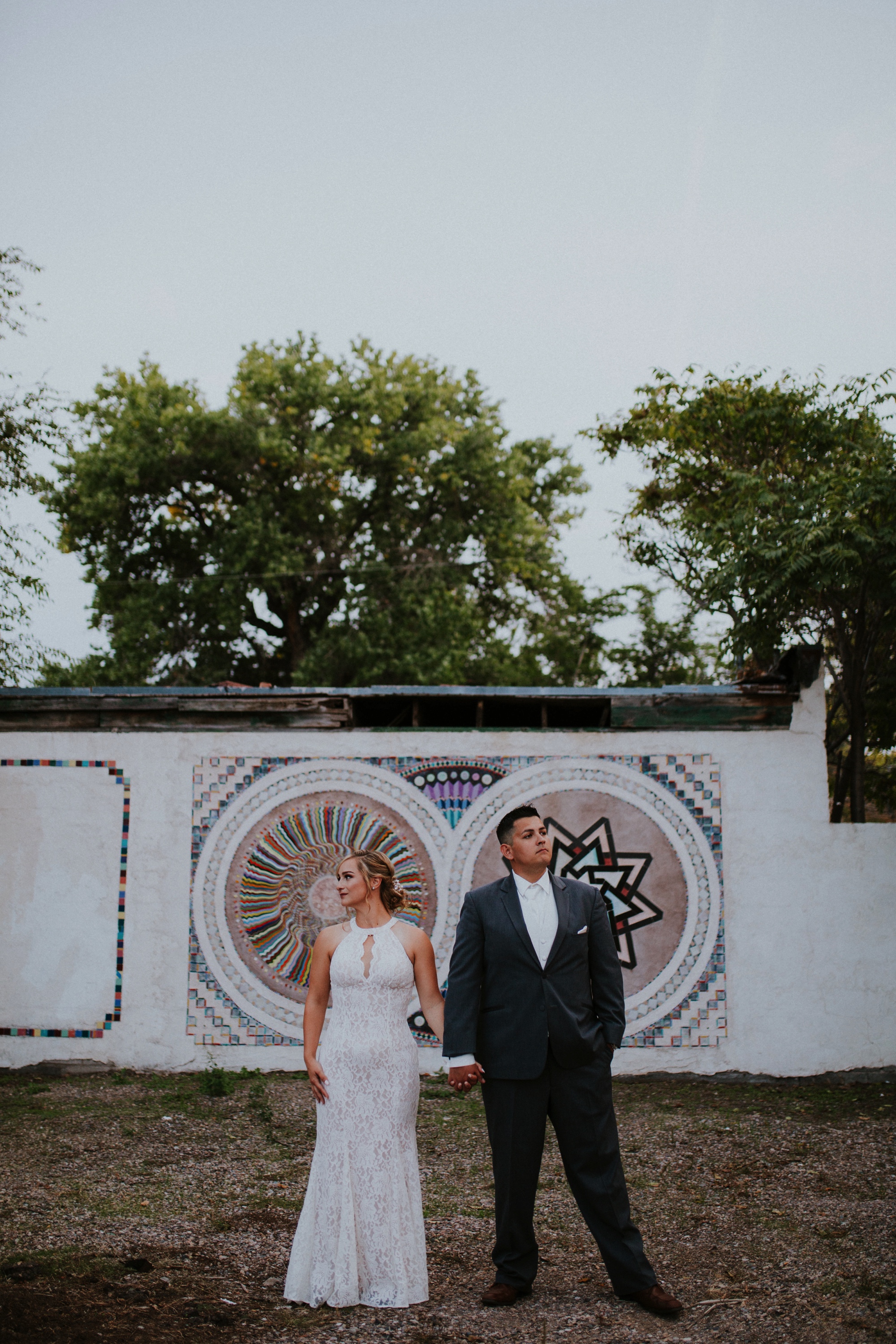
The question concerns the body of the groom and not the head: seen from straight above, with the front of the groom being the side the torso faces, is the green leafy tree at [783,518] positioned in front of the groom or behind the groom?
behind

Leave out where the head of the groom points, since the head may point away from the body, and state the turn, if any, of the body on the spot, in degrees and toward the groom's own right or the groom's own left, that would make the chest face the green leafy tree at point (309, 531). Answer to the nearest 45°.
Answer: approximately 180°

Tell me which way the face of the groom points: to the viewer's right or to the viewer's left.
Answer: to the viewer's right

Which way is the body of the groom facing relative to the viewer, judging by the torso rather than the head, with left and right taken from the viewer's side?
facing the viewer

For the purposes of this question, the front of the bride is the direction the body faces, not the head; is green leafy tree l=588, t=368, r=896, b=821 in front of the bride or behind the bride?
behind

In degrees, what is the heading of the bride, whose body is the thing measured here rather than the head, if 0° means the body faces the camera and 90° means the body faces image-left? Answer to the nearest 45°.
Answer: approximately 0°

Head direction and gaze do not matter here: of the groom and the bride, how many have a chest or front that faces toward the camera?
2

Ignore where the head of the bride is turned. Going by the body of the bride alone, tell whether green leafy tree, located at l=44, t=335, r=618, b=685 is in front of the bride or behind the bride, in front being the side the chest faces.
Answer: behind
